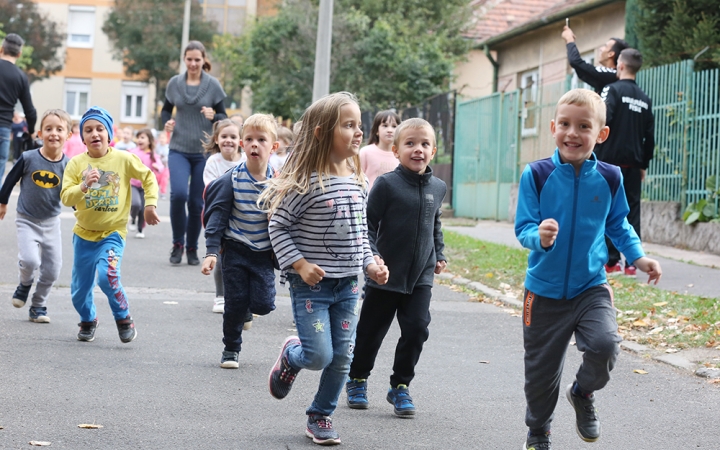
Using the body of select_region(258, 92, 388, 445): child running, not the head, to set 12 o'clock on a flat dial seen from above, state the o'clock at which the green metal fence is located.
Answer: The green metal fence is roughly at 8 o'clock from the child running.

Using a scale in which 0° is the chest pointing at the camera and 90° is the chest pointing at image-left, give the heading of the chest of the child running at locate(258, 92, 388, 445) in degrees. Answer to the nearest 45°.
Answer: approximately 315°

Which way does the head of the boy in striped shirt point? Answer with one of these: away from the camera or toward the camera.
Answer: toward the camera

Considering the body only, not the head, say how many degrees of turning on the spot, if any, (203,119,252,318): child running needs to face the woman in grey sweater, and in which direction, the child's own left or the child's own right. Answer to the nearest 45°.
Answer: approximately 180°

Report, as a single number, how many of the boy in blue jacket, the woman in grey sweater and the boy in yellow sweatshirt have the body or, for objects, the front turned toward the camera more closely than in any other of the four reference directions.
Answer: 3

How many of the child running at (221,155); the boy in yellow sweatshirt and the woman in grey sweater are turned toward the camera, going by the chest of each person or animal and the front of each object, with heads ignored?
3

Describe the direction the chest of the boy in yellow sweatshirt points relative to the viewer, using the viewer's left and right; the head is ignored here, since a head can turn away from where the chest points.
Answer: facing the viewer

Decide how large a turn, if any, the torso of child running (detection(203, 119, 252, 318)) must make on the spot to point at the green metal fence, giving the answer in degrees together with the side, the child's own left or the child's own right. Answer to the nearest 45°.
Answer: approximately 135° to the child's own left

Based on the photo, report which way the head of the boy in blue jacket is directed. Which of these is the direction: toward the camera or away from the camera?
toward the camera

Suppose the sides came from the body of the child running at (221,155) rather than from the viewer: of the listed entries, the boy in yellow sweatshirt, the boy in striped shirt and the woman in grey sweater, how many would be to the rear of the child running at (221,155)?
1

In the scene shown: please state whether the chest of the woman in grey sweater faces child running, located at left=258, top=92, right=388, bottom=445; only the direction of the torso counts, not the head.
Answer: yes

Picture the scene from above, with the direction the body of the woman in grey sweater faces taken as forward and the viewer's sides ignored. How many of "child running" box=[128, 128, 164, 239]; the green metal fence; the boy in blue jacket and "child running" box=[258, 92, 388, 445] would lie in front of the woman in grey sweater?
2

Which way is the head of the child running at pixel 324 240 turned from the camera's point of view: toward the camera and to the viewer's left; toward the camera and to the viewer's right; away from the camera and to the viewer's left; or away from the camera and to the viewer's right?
toward the camera and to the viewer's right
